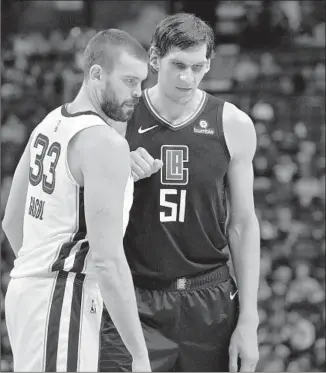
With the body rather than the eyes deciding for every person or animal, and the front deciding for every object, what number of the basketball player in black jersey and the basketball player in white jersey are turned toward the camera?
1

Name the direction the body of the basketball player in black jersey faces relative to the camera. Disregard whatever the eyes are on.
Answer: toward the camera

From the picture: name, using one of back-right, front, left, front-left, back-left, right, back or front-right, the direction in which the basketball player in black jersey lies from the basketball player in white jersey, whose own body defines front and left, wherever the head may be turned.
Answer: front

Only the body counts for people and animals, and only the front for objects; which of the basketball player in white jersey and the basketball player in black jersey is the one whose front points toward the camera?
the basketball player in black jersey

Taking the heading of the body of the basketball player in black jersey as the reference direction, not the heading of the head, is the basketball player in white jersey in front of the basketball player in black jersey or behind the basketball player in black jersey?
in front
